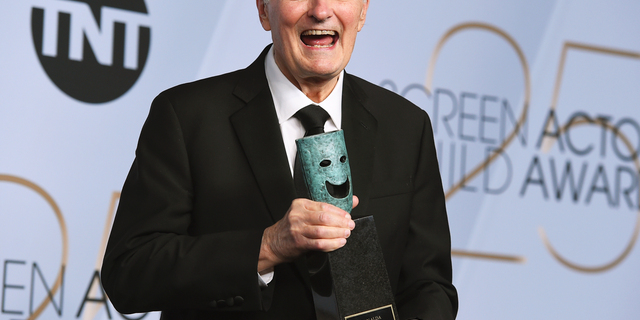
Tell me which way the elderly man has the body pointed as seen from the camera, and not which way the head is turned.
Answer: toward the camera
